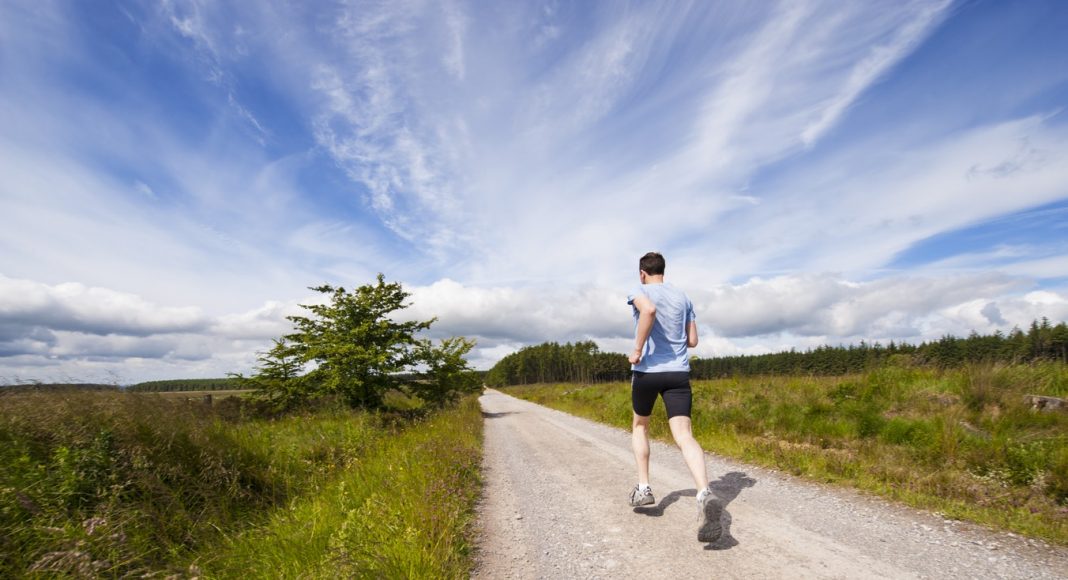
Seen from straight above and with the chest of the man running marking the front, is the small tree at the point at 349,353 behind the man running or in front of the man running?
in front

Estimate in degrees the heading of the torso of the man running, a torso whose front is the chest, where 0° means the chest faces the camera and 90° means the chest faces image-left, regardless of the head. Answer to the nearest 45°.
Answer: approximately 135°
